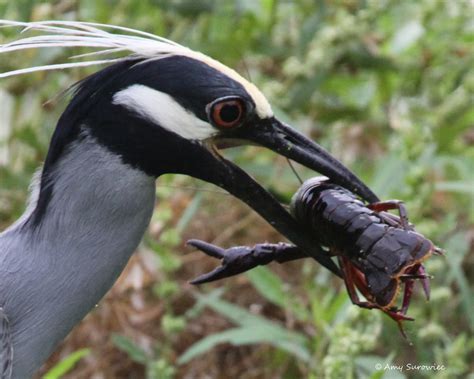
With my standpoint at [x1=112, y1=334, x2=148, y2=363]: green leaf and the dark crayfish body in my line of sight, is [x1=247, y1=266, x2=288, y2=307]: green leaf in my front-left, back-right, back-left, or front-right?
front-left

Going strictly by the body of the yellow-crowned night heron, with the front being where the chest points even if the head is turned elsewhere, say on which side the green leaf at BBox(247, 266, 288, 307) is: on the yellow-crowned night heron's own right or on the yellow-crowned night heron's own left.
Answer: on the yellow-crowned night heron's own left

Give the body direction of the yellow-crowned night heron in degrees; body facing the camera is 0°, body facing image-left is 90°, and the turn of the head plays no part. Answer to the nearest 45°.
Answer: approximately 270°
